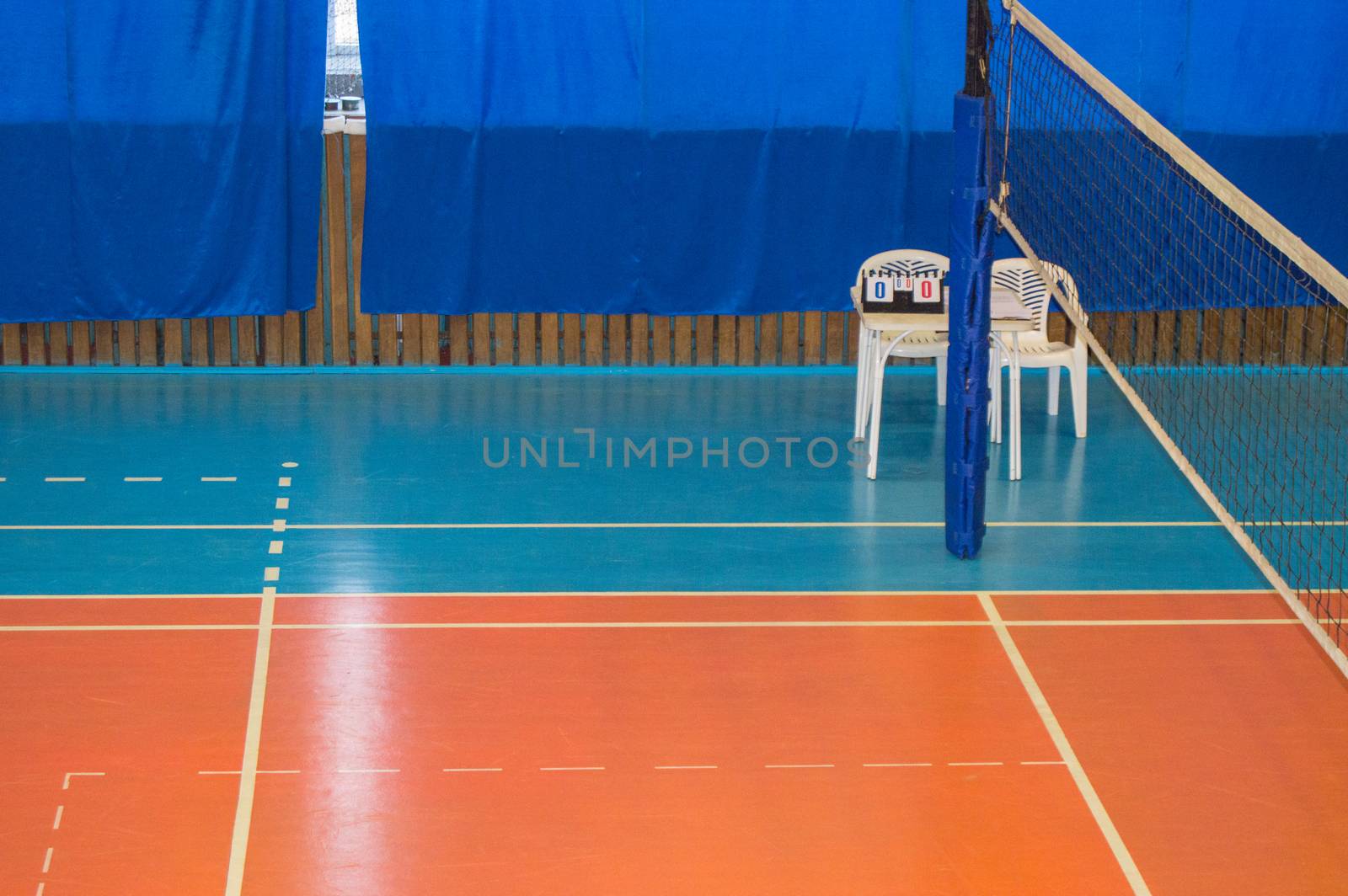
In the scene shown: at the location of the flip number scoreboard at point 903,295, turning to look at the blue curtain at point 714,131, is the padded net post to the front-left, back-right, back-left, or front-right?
back-left

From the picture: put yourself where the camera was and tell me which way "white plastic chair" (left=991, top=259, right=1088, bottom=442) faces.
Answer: facing the viewer

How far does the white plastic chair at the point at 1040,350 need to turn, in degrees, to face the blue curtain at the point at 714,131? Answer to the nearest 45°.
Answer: approximately 135° to its right

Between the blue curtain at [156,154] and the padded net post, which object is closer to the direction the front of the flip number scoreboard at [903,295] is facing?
the padded net post

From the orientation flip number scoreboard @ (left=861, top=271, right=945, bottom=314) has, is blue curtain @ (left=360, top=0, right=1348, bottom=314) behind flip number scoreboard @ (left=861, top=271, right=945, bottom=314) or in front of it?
behind

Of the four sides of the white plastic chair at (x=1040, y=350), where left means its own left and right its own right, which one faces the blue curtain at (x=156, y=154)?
right

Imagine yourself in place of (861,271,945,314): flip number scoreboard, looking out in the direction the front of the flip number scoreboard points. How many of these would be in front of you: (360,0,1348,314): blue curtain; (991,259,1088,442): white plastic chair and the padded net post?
1

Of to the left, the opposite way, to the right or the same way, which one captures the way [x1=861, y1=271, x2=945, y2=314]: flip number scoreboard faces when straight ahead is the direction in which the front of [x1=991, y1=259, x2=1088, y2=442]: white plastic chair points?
the same way

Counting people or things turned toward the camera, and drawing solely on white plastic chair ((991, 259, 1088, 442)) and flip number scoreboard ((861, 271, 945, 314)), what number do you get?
2

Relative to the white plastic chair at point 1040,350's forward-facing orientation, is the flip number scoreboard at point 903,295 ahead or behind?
ahead

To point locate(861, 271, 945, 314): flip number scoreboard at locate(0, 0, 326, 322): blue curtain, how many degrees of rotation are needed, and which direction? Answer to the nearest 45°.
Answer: approximately 90° to its right

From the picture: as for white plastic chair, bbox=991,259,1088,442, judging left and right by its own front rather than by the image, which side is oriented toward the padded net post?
front

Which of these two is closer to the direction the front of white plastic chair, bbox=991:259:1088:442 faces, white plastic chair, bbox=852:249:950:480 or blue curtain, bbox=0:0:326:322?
the white plastic chair

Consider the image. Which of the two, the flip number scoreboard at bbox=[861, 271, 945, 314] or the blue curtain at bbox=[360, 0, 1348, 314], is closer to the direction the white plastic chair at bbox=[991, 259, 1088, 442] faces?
the flip number scoreboard

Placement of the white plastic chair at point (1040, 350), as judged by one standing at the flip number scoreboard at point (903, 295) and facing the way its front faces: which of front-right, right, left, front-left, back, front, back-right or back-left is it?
back-left
